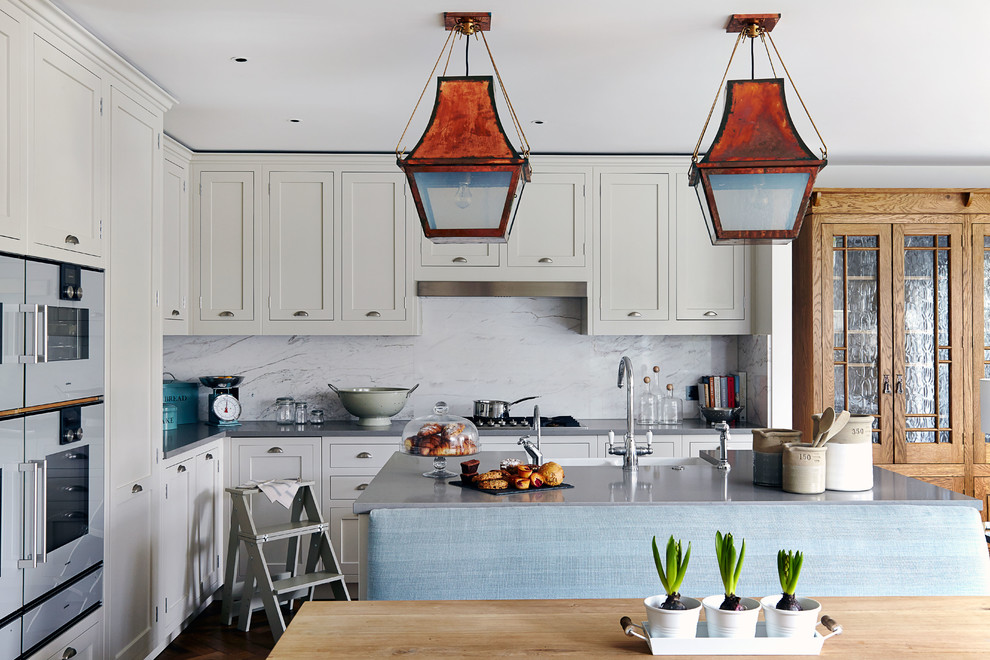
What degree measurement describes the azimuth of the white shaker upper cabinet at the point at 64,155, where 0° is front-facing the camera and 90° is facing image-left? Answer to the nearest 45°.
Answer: approximately 315°

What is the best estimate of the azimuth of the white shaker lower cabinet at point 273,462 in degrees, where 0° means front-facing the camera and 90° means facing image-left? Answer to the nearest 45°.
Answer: approximately 0°

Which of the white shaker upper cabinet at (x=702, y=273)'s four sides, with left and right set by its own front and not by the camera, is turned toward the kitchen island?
front

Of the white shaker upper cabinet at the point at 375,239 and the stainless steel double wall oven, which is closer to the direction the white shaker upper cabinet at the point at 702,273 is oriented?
the stainless steel double wall oven

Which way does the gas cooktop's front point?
toward the camera

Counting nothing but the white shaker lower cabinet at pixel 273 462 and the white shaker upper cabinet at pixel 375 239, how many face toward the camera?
2

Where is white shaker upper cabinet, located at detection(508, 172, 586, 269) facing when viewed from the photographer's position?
facing the viewer

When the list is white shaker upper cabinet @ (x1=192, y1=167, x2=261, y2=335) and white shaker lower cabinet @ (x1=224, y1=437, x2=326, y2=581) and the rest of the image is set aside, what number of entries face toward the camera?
2

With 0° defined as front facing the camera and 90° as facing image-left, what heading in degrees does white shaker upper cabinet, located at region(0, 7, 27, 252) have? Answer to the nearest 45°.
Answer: approximately 315°

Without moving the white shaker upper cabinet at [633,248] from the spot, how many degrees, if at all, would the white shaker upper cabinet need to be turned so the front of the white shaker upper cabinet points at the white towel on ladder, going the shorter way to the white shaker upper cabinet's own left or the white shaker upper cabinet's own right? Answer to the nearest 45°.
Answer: approximately 45° to the white shaker upper cabinet's own right

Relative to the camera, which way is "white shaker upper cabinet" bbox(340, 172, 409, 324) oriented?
toward the camera

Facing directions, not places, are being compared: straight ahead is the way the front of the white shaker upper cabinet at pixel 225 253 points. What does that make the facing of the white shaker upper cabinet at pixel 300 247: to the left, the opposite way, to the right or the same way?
the same way

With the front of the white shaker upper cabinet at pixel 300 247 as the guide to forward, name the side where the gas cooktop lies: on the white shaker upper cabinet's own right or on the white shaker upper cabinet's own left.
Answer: on the white shaker upper cabinet's own left

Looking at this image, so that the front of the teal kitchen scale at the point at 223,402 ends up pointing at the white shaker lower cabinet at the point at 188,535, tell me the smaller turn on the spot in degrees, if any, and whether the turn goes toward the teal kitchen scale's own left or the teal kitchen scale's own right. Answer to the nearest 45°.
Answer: approximately 45° to the teal kitchen scale's own right

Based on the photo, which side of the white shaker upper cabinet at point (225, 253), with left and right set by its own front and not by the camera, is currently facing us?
front
